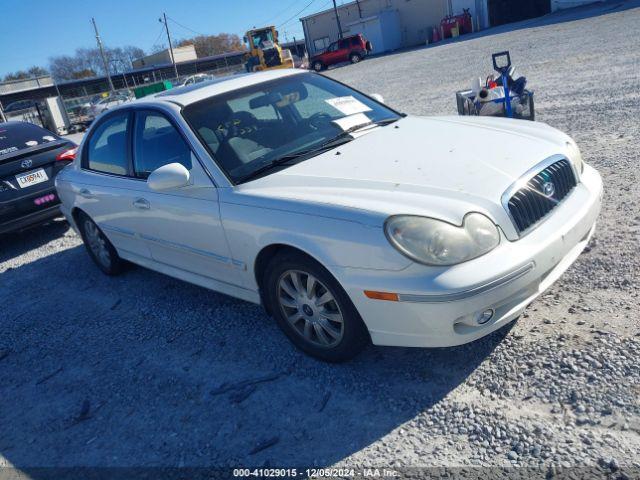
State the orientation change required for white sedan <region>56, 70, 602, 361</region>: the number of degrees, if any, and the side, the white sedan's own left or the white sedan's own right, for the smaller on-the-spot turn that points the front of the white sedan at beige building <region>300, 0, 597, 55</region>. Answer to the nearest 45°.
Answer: approximately 135° to the white sedan's own left

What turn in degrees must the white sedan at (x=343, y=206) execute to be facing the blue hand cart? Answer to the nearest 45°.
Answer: approximately 90° to its left

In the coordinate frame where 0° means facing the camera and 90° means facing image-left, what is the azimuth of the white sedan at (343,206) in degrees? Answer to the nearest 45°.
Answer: approximately 315°

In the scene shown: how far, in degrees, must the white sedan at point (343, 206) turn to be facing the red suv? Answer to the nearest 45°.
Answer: approximately 135° to its left

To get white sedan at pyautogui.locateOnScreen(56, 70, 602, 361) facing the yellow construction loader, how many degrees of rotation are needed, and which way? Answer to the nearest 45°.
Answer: approximately 135° to its left

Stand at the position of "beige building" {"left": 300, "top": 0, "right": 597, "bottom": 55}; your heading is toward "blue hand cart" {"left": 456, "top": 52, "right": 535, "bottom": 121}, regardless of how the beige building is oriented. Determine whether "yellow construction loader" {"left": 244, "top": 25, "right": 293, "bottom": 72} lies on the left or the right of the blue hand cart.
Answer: right
